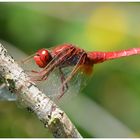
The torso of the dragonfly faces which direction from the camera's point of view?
to the viewer's left
